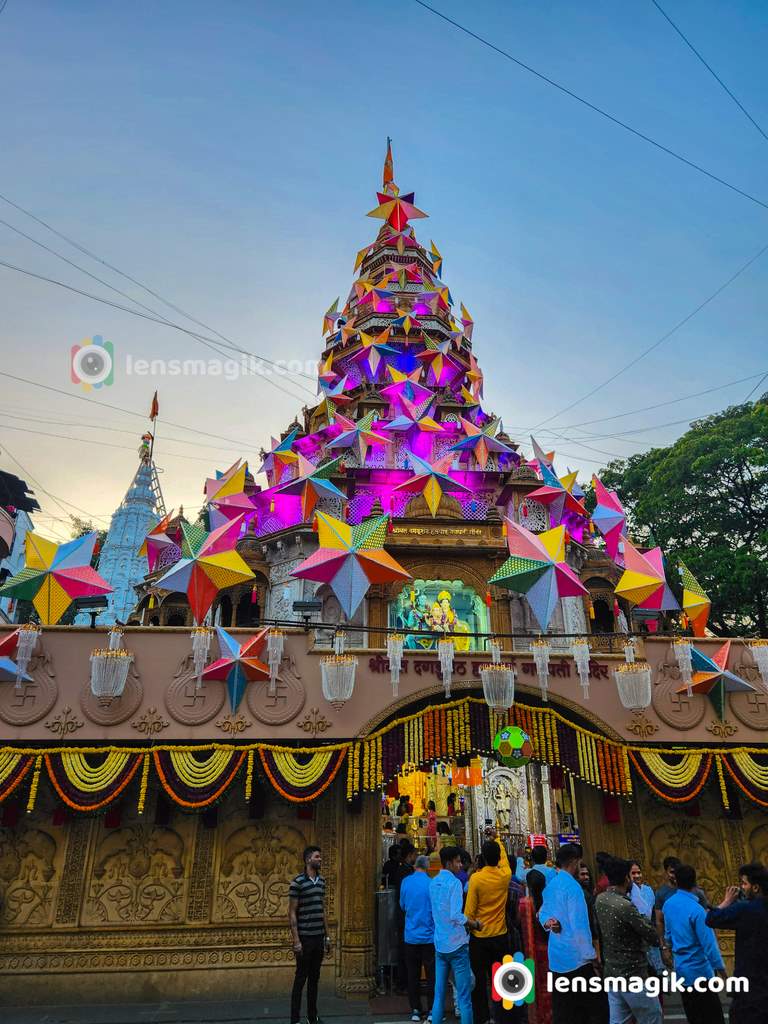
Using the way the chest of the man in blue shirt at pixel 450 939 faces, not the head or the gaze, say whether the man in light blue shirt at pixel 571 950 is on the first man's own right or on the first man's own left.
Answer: on the first man's own right

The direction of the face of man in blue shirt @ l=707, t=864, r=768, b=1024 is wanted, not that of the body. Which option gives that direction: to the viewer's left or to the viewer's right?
to the viewer's left

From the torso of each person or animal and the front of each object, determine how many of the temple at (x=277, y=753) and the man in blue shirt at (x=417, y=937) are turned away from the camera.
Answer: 1

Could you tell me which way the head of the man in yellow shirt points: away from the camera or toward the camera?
away from the camera

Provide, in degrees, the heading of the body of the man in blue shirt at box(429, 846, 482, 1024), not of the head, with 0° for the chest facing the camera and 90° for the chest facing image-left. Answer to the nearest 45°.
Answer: approximately 225°

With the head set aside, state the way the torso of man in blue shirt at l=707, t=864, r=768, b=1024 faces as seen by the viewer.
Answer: to the viewer's left

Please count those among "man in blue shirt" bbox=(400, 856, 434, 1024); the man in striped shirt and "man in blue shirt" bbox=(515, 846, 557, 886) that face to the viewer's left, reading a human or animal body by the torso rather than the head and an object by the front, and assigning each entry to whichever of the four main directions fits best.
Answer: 0

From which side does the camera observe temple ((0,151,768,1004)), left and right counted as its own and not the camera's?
front

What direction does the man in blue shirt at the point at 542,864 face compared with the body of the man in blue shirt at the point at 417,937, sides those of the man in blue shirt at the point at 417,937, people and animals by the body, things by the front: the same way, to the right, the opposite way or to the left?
the same way

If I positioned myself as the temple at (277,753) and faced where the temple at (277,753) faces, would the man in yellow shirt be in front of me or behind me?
in front

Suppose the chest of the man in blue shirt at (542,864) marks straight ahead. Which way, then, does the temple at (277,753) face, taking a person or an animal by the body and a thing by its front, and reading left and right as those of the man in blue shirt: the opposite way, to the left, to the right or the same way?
the opposite way

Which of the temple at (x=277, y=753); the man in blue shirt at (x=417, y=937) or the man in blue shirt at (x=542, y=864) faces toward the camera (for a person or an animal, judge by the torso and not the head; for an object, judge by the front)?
the temple
